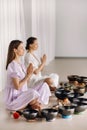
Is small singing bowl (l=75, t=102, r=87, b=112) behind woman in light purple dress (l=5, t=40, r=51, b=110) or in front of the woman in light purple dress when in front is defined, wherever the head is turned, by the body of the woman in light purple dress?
in front

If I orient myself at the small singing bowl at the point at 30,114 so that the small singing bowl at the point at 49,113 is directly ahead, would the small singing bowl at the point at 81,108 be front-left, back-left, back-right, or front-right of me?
front-left

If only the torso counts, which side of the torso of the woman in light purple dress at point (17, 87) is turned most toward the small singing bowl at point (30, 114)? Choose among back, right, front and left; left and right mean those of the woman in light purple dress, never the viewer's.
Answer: right

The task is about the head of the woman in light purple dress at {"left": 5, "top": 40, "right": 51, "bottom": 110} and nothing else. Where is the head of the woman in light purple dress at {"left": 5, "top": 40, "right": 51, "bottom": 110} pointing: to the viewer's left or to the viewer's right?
to the viewer's right

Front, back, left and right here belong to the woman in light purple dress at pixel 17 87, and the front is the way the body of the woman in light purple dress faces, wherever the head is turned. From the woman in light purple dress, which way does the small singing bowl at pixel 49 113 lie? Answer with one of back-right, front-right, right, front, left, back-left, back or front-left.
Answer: front-right

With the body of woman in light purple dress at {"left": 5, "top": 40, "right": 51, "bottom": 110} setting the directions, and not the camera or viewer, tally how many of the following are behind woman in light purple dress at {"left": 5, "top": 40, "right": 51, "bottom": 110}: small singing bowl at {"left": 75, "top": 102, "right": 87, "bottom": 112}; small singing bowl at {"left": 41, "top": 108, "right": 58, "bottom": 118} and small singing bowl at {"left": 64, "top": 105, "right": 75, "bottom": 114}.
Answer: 0

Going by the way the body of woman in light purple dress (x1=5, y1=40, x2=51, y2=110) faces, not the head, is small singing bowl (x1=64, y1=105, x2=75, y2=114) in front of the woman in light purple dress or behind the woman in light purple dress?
in front

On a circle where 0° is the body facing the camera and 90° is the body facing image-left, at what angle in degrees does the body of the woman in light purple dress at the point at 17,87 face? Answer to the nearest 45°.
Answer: approximately 270°
